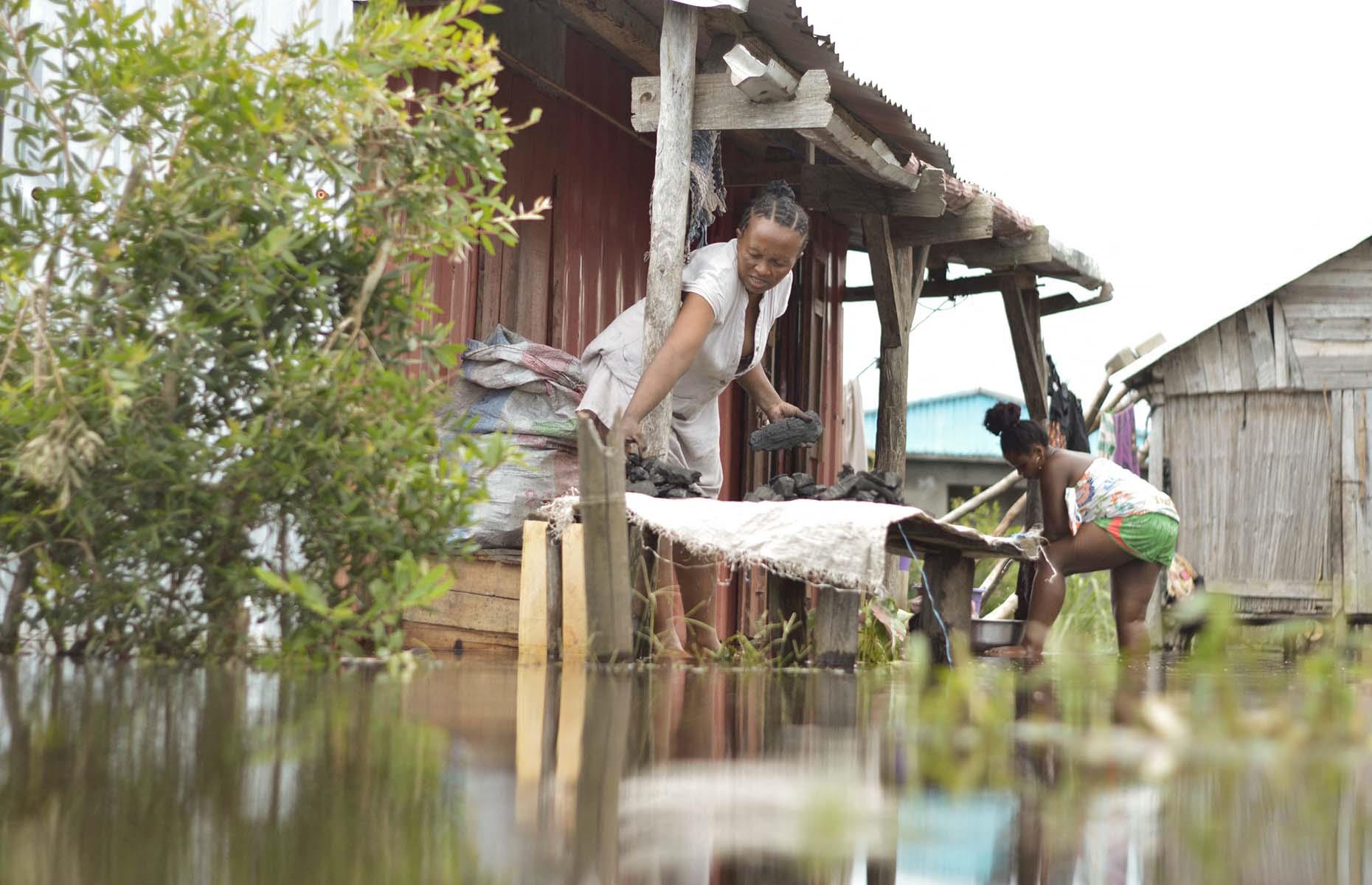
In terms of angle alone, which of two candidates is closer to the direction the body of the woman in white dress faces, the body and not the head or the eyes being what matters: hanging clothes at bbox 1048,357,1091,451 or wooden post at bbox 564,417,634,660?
the wooden post

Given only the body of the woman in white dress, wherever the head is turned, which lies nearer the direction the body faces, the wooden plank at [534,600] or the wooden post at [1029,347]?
the wooden plank

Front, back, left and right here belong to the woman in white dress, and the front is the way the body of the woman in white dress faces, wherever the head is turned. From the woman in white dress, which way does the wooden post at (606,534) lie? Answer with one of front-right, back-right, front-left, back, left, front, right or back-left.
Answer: front-right

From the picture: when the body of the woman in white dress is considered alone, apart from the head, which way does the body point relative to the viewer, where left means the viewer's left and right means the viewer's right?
facing the viewer and to the right of the viewer

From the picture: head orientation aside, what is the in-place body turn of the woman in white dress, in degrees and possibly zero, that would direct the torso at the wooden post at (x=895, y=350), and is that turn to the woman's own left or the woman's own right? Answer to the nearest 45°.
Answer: approximately 135° to the woman's own left

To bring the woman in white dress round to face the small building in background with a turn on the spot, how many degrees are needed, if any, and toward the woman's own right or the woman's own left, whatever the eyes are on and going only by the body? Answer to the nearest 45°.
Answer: approximately 135° to the woman's own left

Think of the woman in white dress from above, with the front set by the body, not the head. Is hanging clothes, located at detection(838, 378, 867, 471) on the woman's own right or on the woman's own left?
on the woman's own left

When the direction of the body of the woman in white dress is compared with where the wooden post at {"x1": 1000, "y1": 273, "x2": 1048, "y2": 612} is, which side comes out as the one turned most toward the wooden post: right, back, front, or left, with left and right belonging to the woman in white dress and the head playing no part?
left
